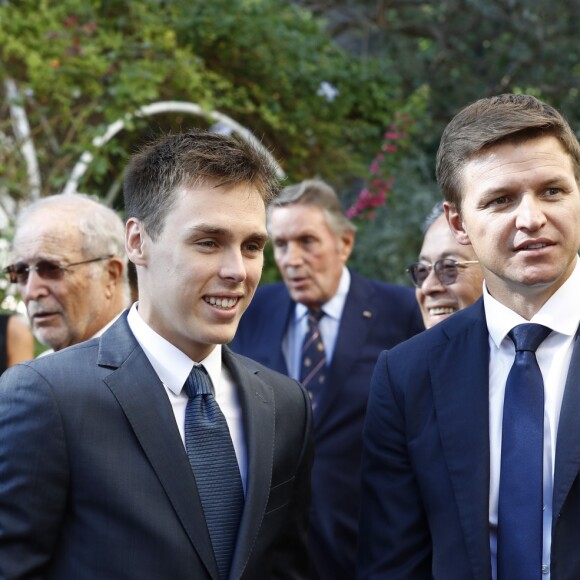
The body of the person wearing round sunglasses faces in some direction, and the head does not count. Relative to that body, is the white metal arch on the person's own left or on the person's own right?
on the person's own right

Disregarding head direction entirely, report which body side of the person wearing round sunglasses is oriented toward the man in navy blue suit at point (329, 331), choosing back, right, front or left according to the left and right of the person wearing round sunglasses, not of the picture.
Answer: right

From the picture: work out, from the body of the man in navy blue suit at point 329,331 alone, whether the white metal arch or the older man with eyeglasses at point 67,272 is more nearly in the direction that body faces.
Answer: the older man with eyeglasses

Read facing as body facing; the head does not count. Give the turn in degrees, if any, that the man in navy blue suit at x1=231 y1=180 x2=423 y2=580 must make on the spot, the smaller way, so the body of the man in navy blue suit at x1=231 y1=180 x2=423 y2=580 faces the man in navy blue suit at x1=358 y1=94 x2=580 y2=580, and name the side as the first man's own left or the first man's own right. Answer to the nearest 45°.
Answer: approximately 45° to the first man's own left

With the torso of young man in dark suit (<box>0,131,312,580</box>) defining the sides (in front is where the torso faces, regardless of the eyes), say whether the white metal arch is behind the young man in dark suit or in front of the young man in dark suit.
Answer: behind

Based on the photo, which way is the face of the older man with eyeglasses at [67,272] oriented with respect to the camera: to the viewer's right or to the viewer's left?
to the viewer's left

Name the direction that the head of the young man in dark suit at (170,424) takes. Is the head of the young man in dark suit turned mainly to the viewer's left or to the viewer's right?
to the viewer's right

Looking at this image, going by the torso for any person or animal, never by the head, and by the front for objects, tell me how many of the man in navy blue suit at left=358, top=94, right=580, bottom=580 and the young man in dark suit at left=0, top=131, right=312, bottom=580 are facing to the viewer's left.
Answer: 0

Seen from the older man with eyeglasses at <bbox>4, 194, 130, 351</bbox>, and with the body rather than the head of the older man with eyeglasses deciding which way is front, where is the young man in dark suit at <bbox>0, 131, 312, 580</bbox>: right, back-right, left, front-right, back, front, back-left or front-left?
front-left

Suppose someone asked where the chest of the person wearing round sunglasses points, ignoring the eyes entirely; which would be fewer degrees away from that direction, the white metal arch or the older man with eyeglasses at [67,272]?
the older man with eyeglasses
